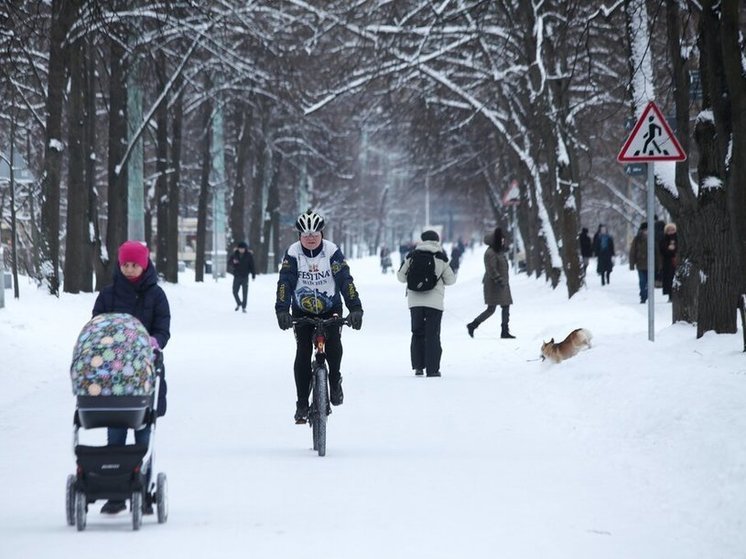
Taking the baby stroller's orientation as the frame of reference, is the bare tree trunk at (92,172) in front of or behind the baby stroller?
behind

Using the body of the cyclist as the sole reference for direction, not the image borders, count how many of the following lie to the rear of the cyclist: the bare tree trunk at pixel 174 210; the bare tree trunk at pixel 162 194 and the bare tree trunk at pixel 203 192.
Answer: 3

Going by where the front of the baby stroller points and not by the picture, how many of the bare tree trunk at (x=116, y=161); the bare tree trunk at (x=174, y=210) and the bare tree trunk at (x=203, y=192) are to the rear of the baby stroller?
3

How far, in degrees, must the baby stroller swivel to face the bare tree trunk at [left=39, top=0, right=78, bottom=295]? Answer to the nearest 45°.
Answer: approximately 180°

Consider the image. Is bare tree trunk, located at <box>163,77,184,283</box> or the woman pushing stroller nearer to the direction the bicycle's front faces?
the woman pushing stroller
